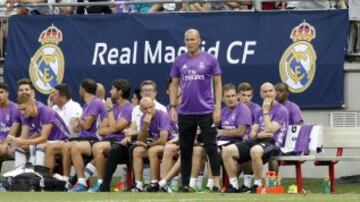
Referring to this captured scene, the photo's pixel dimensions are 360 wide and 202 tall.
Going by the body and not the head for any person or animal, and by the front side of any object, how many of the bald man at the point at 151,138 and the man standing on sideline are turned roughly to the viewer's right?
0

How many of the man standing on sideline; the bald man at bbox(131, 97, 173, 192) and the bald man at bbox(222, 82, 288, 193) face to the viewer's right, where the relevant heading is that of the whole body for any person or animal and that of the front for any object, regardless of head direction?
0

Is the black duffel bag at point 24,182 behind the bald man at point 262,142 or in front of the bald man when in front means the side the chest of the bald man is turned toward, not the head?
in front

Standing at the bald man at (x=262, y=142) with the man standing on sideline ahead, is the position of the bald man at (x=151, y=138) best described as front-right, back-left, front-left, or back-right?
front-right

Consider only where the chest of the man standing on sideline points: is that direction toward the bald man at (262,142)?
no

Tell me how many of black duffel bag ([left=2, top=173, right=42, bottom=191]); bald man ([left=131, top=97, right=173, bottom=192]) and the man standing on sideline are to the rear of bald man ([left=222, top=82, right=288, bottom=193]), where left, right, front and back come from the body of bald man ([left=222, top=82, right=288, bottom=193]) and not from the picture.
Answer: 0

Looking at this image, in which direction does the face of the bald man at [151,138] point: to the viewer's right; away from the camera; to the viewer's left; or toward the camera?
toward the camera

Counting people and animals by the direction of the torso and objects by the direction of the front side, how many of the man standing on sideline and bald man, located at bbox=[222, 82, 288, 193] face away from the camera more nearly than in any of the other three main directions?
0

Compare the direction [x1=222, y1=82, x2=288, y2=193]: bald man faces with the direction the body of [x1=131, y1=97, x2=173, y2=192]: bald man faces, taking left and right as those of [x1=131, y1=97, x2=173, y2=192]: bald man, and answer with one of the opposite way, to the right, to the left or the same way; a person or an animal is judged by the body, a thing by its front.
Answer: the same way

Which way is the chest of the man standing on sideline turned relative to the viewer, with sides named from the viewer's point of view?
facing the viewer

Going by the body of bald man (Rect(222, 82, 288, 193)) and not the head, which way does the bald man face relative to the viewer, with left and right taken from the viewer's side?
facing the viewer and to the left of the viewer

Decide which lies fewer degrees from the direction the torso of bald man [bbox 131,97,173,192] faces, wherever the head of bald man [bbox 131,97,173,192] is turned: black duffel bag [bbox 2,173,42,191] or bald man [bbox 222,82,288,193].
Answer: the black duffel bag
